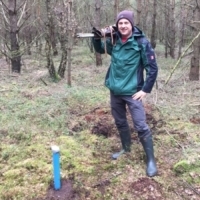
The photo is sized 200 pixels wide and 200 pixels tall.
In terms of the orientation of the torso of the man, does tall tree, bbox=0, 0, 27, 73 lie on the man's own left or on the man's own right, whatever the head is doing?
on the man's own right

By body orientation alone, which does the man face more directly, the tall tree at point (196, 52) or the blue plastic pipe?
the blue plastic pipe

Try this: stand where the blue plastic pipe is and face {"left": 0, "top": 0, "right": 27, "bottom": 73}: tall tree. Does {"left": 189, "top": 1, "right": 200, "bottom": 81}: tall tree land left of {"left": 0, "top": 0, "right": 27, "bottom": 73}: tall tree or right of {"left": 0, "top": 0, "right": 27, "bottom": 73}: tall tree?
right

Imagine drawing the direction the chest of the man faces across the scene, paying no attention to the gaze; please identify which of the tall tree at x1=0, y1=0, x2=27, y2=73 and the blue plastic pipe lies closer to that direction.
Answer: the blue plastic pipe

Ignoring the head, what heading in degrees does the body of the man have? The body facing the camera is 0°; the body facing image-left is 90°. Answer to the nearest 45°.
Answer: approximately 45°

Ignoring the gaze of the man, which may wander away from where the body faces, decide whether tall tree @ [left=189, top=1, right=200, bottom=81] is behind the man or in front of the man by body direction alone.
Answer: behind

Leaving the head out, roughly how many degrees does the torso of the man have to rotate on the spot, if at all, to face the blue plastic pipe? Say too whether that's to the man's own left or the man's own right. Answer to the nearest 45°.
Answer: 0° — they already face it
